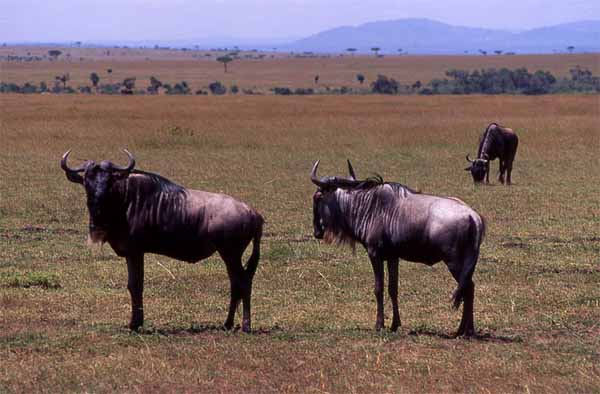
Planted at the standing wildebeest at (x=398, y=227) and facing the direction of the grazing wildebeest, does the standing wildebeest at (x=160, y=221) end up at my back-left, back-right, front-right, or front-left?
back-left

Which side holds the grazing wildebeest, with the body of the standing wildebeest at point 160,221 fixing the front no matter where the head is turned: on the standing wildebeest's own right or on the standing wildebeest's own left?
on the standing wildebeest's own right

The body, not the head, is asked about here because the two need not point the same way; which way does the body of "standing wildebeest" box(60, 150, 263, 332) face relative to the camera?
to the viewer's left

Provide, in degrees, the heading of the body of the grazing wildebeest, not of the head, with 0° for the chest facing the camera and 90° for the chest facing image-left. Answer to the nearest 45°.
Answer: approximately 45°

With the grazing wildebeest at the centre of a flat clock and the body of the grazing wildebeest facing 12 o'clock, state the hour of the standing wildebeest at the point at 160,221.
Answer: The standing wildebeest is roughly at 11 o'clock from the grazing wildebeest.

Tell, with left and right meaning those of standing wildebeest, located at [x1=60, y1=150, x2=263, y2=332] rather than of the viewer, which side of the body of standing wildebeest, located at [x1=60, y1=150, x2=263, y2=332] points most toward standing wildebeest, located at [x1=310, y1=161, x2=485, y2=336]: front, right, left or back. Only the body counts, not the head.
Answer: back

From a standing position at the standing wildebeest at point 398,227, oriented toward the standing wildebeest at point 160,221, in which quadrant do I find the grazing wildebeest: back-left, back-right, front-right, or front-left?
back-right
